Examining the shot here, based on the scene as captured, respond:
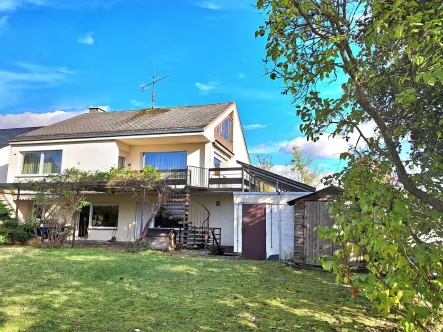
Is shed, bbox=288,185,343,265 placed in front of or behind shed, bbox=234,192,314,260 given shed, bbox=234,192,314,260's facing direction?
in front

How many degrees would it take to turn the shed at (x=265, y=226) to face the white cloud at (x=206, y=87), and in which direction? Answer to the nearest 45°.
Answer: approximately 135° to its right

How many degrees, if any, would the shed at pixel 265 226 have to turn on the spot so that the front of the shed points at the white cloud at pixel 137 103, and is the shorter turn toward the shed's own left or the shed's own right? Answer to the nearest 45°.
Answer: approximately 135° to the shed's own right

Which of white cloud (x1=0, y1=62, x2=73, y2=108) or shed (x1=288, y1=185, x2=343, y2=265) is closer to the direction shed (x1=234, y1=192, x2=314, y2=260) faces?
the shed

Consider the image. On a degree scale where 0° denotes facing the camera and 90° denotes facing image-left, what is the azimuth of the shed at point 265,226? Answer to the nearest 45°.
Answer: approximately 0°

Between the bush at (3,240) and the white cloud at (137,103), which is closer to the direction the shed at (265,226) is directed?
the bush

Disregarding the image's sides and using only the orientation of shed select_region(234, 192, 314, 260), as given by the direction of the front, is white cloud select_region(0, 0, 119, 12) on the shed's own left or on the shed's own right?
on the shed's own right

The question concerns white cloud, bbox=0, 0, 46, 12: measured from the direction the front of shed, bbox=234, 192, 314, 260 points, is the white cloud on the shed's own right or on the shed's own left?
on the shed's own right
